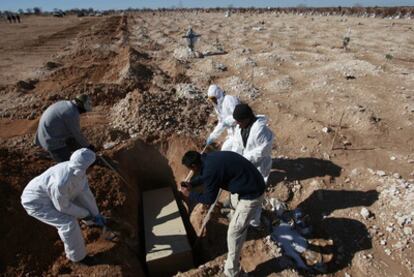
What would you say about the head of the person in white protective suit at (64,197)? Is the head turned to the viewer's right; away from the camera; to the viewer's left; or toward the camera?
to the viewer's right

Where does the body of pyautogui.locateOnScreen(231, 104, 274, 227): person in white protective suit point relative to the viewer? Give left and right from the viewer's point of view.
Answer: facing the viewer and to the left of the viewer

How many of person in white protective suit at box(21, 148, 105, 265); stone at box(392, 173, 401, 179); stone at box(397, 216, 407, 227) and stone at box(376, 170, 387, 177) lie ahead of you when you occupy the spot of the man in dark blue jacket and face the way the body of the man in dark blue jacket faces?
1

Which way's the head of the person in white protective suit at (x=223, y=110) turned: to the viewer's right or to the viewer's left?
to the viewer's left

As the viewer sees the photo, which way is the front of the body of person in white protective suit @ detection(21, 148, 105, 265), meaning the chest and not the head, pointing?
to the viewer's right

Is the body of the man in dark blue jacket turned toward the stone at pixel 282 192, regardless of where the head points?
no

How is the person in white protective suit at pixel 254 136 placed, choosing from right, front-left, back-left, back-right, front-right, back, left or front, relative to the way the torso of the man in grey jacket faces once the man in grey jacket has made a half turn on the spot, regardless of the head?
back-left

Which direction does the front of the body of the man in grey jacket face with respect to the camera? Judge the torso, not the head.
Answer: to the viewer's right

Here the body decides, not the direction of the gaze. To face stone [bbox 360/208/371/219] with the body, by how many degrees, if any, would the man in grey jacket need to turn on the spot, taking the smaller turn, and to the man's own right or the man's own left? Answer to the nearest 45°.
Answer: approximately 45° to the man's own right

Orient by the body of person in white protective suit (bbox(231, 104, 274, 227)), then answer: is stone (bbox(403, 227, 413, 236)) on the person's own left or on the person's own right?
on the person's own left

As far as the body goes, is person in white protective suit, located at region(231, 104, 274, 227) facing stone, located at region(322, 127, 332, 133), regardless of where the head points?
no

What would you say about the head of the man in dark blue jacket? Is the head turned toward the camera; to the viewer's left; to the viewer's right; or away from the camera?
to the viewer's left

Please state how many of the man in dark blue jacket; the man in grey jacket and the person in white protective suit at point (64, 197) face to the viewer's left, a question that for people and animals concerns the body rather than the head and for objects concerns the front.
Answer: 1

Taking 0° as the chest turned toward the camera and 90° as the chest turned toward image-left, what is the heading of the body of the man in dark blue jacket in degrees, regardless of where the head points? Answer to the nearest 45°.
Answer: approximately 90°

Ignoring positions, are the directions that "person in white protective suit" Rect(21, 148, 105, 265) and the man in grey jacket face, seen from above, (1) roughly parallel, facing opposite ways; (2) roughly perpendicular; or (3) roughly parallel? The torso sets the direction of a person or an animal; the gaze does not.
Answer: roughly parallel

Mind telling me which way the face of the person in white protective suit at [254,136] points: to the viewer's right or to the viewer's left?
to the viewer's left
